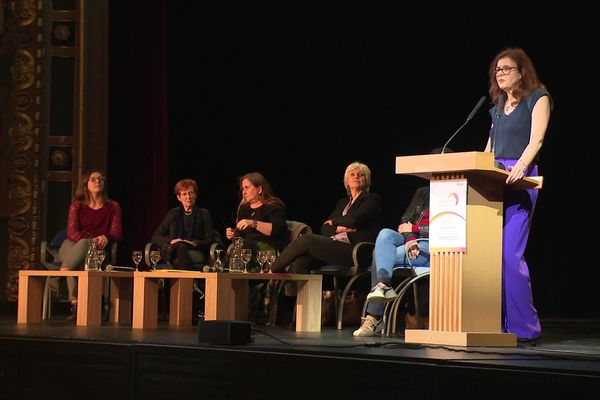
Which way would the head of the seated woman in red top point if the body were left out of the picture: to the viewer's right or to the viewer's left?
to the viewer's right

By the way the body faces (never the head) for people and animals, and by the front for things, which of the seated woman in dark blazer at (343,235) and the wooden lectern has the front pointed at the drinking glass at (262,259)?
the seated woman in dark blazer

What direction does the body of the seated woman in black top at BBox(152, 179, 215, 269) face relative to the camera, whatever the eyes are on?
toward the camera

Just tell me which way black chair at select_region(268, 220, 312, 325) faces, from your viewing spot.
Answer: facing the viewer and to the left of the viewer

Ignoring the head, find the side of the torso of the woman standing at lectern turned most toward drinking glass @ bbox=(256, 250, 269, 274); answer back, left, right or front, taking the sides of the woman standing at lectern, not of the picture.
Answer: right

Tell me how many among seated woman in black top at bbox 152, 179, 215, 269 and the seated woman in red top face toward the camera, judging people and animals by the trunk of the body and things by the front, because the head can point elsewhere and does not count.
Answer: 2

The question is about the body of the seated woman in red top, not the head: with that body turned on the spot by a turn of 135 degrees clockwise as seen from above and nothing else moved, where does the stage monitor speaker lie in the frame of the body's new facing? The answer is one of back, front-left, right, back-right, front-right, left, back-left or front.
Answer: back-left

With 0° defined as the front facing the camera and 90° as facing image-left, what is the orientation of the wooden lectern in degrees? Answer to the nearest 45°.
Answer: approximately 45°

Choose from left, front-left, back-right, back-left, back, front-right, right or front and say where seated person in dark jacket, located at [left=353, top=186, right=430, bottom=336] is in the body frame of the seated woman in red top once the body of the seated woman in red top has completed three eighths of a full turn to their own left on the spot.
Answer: right

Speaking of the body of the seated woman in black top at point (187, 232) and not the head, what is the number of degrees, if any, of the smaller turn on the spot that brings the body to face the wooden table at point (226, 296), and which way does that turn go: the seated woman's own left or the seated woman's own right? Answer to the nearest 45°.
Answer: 0° — they already face it

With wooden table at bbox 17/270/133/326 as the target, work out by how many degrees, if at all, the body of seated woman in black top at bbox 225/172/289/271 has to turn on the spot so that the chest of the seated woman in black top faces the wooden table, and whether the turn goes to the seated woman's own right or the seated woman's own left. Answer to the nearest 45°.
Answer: approximately 45° to the seated woman's own right

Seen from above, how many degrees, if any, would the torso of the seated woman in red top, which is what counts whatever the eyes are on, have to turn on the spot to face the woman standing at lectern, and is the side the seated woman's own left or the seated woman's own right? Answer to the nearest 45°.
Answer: approximately 45° to the seated woman's own left

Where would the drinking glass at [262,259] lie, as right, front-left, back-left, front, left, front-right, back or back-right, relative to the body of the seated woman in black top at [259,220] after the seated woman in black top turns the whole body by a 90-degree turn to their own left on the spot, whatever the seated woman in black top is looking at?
front-right

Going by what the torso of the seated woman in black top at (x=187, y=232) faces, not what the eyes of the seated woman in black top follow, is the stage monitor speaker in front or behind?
in front
